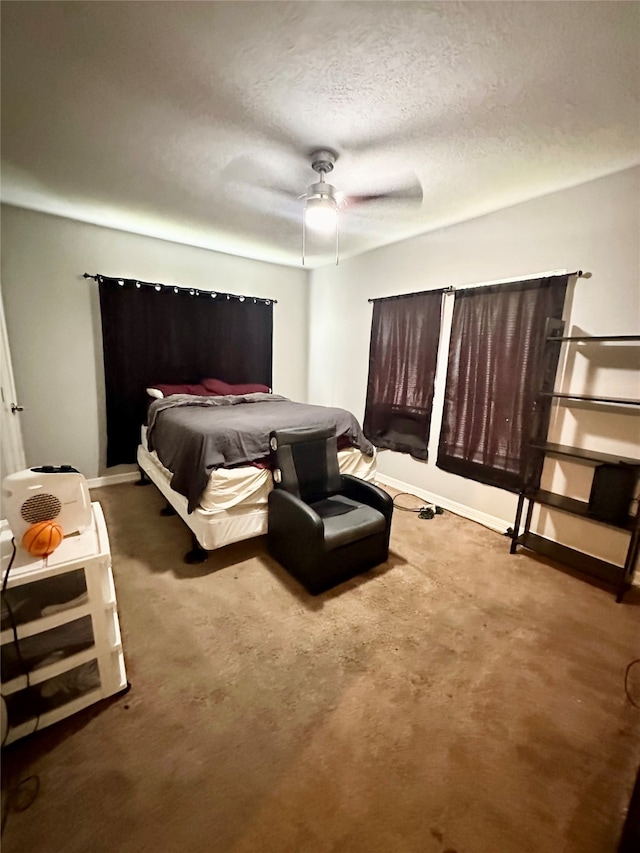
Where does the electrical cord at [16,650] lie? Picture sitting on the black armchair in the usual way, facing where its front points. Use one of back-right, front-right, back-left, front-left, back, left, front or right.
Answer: right

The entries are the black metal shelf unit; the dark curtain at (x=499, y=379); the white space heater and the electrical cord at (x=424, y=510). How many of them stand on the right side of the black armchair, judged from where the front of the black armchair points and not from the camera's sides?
1

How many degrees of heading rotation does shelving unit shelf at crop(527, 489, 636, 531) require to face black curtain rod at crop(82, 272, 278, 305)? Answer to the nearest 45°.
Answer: approximately 45° to its right

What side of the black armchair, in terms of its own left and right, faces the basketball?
right

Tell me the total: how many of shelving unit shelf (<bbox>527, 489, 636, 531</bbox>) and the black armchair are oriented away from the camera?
0

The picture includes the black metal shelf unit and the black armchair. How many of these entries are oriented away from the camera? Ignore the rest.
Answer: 0

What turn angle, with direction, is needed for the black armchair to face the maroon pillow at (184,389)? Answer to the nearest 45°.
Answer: approximately 180°

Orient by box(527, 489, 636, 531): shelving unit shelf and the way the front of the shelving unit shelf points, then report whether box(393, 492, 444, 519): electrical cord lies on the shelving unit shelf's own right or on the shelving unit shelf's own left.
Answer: on the shelving unit shelf's own right

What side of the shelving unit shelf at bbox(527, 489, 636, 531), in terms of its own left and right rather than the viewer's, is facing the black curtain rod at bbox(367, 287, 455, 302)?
right

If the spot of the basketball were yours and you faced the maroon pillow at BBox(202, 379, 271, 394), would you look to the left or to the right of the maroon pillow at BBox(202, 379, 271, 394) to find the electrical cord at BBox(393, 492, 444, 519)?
right

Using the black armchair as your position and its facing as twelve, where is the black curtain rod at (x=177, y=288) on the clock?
The black curtain rod is roughly at 6 o'clock from the black armchair.

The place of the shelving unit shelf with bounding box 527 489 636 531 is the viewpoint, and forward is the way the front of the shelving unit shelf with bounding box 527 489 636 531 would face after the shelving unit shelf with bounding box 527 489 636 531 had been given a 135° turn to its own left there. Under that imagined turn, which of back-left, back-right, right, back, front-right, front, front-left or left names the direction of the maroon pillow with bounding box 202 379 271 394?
back

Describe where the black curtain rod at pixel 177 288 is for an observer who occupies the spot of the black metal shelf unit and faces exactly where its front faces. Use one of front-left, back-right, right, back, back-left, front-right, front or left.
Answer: front-right

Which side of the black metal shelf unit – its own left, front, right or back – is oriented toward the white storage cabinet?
front

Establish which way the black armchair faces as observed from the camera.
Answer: facing the viewer and to the right of the viewer
